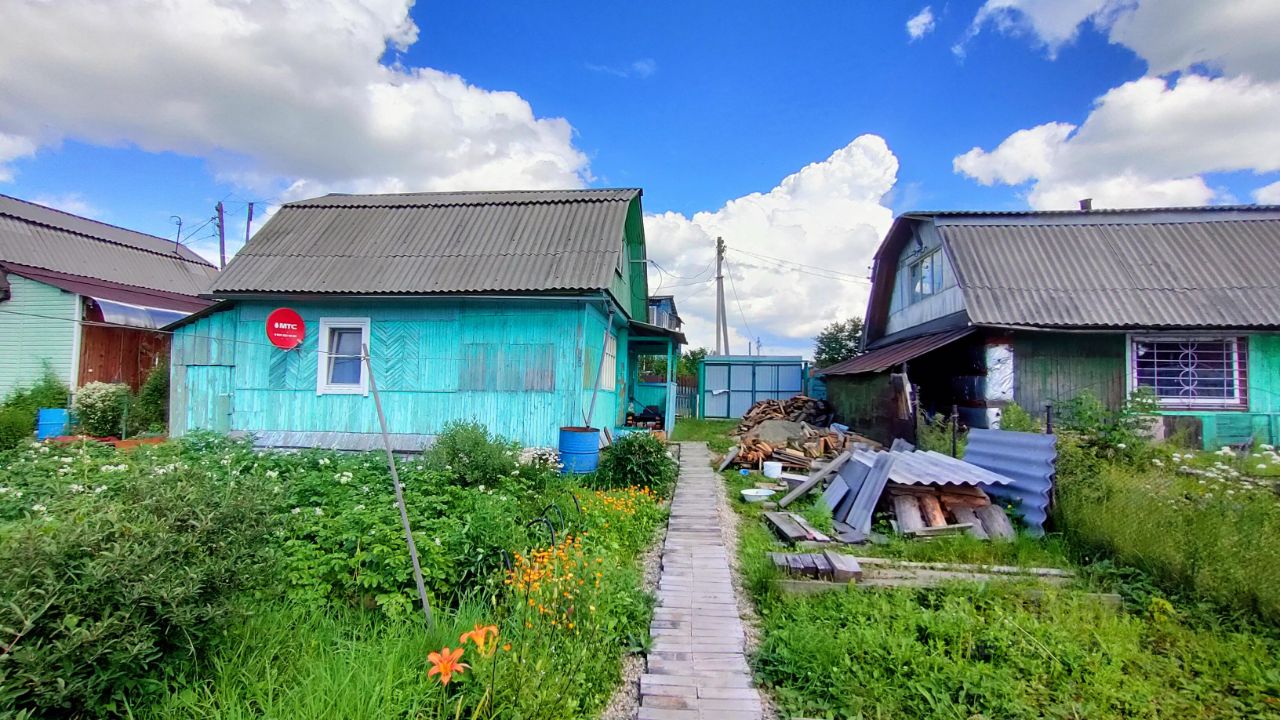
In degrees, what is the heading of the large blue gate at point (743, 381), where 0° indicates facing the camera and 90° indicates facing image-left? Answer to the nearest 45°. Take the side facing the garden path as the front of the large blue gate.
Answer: approximately 0°

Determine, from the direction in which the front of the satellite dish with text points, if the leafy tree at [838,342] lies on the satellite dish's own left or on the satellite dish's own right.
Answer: on the satellite dish's own left

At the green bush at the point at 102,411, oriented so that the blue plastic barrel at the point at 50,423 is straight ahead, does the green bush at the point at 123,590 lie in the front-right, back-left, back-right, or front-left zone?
back-left

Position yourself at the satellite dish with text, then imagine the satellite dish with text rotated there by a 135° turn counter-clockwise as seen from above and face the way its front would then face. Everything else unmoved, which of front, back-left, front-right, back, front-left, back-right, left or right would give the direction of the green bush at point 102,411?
left

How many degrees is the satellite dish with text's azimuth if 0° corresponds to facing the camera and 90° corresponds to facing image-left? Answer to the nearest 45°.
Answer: approximately 0°
